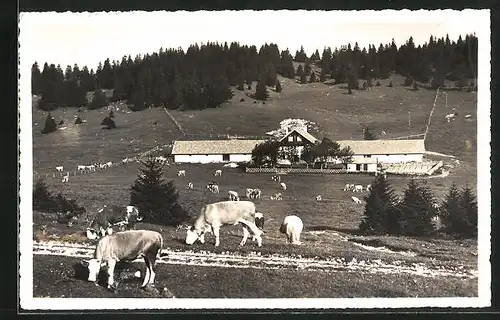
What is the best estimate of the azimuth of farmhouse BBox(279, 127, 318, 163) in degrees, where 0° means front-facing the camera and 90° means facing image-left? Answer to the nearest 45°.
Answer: approximately 0°
